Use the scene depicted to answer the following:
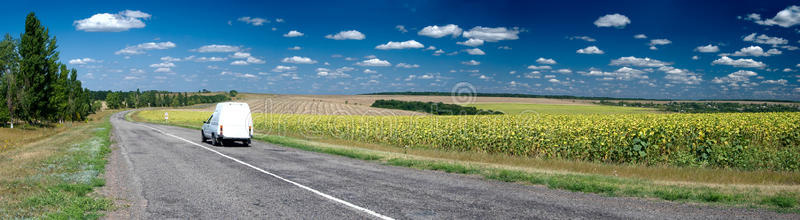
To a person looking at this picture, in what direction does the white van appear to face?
facing away from the viewer and to the left of the viewer

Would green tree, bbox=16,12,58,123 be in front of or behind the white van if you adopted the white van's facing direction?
in front
